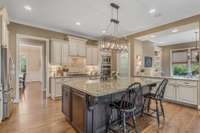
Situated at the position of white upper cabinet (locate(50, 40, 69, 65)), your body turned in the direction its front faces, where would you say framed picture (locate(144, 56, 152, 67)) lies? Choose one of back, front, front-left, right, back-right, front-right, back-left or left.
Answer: left

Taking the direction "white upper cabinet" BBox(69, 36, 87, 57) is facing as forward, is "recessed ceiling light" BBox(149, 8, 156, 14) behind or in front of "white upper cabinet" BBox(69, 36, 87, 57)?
in front

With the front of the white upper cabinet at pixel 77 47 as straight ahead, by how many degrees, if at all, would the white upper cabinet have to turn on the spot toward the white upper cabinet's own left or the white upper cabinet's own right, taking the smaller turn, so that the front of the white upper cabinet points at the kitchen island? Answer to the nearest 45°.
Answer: approximately 45° to the white upper cabinet's own right

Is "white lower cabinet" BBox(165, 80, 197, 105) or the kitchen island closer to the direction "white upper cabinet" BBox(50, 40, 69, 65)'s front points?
the kitchen island

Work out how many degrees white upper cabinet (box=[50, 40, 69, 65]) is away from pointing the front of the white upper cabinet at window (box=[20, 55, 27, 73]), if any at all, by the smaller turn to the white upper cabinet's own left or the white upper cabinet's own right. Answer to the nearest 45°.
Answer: approximately 135° to the white upper cabinet's own right

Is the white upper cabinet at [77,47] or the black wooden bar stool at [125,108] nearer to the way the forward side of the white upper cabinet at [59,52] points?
the black wooden bar stool

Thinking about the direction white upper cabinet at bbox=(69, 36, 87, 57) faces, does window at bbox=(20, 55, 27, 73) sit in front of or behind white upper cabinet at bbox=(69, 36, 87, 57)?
behind

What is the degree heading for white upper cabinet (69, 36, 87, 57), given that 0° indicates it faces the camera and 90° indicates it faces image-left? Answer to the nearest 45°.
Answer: approximately 315°

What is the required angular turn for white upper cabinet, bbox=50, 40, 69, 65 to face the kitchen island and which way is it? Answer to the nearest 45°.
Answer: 0° — it already faces it

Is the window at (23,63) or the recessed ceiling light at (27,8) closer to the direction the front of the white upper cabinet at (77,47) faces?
the recessed ceiling light

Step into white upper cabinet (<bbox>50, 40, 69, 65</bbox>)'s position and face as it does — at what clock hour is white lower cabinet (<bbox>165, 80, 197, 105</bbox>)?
The white lower cabinet is roughly at 10 o'clock from the white upper cabinet.

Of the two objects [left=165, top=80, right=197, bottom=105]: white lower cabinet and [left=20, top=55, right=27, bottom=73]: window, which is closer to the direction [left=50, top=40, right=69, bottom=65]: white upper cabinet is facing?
the white lower cabinet

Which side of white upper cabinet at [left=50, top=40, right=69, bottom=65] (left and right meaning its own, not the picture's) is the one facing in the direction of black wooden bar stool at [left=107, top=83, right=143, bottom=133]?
front

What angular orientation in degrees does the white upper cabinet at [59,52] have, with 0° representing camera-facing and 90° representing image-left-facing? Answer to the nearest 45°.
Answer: approximately 0°

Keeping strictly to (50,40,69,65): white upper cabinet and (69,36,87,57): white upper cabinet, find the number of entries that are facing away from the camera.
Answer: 0
